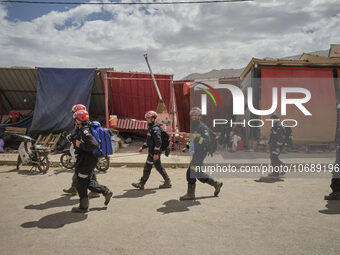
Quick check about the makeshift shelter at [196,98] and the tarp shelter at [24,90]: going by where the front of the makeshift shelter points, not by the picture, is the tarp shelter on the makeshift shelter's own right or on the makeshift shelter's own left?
on the makeshift shelter's own right

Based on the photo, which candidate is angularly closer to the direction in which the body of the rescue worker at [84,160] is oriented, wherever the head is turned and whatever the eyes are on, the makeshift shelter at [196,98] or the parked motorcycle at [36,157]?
the parked motorcycle

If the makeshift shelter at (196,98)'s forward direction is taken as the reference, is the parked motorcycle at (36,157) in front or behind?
in front

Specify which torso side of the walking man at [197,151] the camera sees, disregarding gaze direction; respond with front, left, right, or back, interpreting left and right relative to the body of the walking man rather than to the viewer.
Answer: left

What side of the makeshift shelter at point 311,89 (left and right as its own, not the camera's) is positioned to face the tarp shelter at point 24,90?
right

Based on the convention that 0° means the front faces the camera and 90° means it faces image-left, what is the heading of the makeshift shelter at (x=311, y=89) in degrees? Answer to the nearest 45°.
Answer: approximately 0°

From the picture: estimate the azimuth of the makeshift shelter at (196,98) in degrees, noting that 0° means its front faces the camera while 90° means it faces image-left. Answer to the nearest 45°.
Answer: approximately 0°

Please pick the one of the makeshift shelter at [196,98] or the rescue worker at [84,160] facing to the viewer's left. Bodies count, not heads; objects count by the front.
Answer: the rescue worker

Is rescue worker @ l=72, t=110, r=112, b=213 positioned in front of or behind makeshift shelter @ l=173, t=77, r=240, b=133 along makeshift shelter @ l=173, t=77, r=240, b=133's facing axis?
in front

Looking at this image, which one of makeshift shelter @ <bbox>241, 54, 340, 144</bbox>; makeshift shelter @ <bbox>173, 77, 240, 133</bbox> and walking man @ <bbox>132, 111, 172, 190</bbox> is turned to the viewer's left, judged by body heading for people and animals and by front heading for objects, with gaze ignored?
the walking man

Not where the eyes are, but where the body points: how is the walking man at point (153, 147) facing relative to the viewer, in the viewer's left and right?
facing to the left of the viewer

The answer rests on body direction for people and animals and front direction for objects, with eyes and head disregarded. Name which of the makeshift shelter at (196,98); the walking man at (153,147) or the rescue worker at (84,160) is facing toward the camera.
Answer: the makeshift shelter
